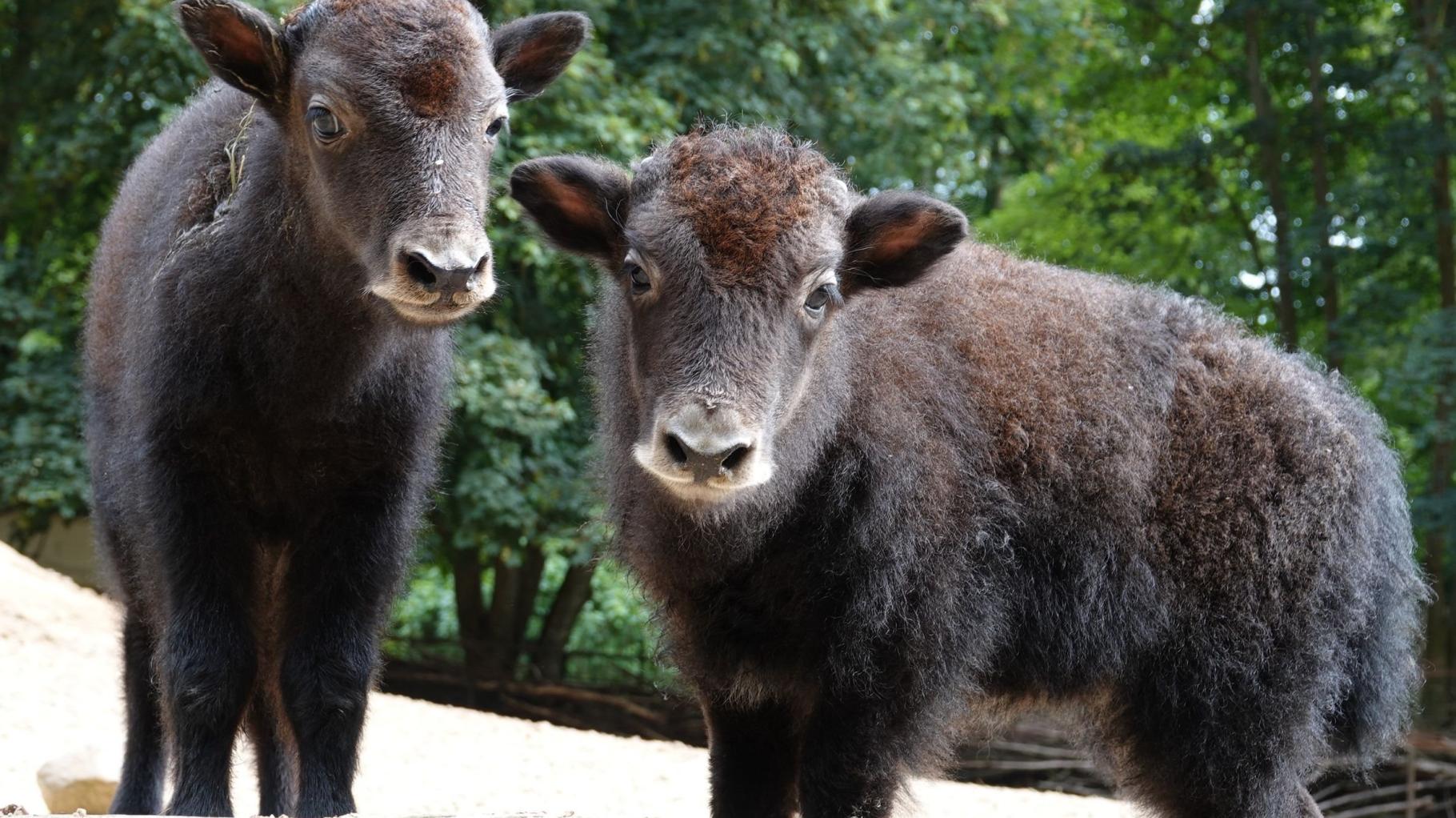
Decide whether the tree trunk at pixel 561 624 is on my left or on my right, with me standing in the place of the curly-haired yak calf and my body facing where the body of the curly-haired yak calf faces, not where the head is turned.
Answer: on my right

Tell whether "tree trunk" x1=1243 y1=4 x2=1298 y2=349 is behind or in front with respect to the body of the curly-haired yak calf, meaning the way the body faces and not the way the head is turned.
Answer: behind

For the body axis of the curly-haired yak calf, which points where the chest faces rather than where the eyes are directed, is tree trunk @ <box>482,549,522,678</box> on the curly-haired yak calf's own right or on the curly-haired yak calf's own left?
on the curly-haired yak calf's own right

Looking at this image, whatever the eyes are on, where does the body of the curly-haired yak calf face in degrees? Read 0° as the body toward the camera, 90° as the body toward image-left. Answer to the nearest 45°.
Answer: approximately 45°

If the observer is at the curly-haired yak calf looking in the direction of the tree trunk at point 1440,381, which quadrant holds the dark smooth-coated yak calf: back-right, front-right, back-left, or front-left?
back-left

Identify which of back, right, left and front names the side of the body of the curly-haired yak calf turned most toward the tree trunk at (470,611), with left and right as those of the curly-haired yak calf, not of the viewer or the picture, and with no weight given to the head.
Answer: right

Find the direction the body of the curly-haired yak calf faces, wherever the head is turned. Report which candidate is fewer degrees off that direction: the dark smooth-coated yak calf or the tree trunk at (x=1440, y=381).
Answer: the dark smooth-coated yak calf

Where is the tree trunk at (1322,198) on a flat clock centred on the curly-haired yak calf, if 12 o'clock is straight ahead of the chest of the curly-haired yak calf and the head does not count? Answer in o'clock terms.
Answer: The tree trunk is roughly at 5 o'clock from the curly-haired yak calf.
